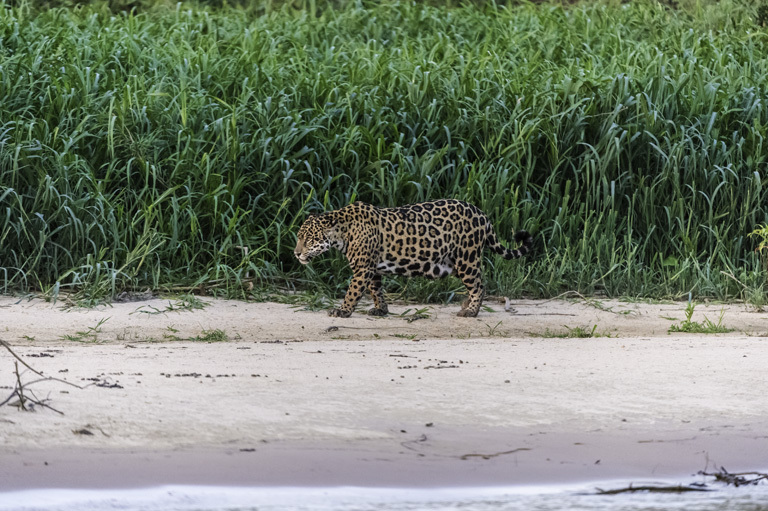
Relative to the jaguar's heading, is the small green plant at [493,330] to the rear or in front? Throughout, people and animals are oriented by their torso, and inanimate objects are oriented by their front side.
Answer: to the rear

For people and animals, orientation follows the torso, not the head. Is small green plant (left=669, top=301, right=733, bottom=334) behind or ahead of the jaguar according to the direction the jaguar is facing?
behind

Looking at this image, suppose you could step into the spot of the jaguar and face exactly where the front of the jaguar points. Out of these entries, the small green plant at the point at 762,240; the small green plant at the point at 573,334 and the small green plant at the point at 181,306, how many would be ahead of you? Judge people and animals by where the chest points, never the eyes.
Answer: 1

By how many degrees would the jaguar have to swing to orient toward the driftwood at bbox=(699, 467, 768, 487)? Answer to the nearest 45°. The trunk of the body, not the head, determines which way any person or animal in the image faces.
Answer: approximately 90° to its left

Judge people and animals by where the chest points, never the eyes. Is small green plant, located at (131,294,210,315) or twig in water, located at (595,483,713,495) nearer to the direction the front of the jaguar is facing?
the small green plant

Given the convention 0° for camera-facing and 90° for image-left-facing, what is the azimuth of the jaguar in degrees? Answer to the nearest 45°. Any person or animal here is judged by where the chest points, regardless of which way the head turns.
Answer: approximately 90°

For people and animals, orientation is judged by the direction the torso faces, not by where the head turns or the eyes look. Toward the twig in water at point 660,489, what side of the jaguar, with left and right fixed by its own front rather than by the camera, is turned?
left

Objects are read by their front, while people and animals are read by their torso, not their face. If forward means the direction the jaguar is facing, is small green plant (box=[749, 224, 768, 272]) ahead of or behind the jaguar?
behind

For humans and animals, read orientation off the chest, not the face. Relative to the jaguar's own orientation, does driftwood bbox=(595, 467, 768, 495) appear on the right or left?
on its left

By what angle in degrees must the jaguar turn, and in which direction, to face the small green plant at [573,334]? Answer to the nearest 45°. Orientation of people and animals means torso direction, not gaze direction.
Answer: approximately 135° to its left
